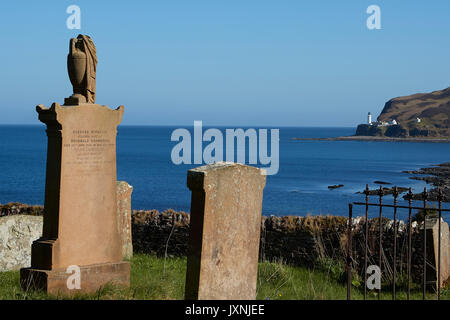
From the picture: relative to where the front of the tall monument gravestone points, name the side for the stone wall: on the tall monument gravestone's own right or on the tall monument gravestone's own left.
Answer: on the tall monument gravestone's own left

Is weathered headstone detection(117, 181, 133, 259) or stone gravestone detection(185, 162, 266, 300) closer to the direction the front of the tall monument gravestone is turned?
the stone gravestone

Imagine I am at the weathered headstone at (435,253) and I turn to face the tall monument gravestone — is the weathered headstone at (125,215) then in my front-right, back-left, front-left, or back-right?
front-right

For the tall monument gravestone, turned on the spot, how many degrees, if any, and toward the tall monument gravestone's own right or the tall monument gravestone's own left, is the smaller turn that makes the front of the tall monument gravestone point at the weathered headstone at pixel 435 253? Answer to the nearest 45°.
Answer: approximately 45° to the tall monument gravestone's own left

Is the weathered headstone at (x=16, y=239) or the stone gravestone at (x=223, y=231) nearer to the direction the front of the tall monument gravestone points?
the stone gravestone

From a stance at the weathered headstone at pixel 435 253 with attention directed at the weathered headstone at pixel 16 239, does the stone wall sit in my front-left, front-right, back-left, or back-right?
front-right

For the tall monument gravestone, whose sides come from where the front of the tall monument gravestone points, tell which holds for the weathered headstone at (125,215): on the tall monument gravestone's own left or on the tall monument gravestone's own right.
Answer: on the tall monument gravestone's own left

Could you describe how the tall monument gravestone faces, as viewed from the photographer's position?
facing the viewer and to the right of the viewer

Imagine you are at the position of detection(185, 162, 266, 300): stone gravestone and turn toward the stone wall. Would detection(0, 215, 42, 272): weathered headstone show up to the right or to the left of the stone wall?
left

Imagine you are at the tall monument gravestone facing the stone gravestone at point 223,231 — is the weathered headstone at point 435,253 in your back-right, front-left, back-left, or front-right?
front-left

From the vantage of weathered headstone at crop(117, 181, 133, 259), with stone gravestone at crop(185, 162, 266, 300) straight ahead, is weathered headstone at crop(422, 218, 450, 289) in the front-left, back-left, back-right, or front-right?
front-left
